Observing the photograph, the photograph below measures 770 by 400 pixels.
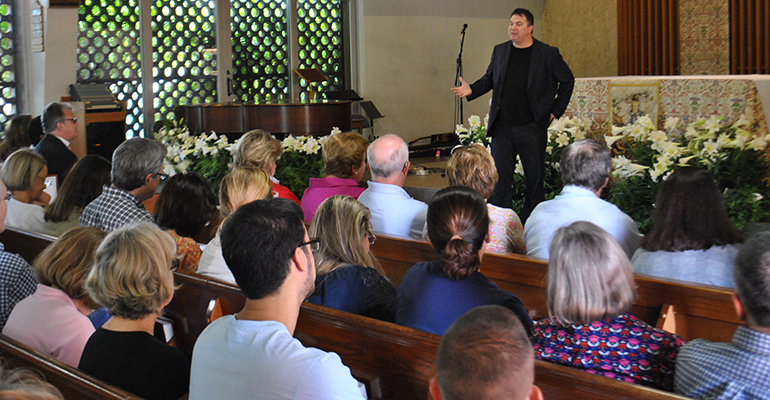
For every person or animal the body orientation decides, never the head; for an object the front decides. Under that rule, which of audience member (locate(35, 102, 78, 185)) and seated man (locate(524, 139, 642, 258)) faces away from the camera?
the seated man

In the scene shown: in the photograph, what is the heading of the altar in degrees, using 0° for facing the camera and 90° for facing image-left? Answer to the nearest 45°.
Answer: approximately 0°

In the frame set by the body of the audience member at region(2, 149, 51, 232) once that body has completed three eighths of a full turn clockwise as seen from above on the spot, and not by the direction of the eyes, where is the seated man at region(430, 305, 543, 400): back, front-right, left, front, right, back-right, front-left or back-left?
front

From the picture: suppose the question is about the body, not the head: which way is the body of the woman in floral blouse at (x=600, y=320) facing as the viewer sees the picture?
away from the camera

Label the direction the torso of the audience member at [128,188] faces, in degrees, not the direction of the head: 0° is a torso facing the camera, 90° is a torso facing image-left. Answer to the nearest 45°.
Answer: approximately 225°

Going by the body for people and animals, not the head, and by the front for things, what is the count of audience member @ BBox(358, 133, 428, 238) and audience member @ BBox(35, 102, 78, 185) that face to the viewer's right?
1

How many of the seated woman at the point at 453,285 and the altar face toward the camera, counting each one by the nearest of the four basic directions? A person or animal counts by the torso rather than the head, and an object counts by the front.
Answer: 1

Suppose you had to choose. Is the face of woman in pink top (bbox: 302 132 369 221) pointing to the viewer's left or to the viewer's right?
to the viewer's right

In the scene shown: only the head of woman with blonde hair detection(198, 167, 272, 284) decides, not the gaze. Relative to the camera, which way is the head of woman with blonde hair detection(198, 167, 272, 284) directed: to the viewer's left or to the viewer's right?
to the viewer's right

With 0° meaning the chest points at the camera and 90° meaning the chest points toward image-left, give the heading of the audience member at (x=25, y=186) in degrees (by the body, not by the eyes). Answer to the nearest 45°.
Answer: approximately 225°

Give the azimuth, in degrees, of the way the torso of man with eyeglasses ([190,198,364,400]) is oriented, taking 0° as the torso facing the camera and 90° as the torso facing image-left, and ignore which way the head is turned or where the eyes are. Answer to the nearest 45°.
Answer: approximately 225°
